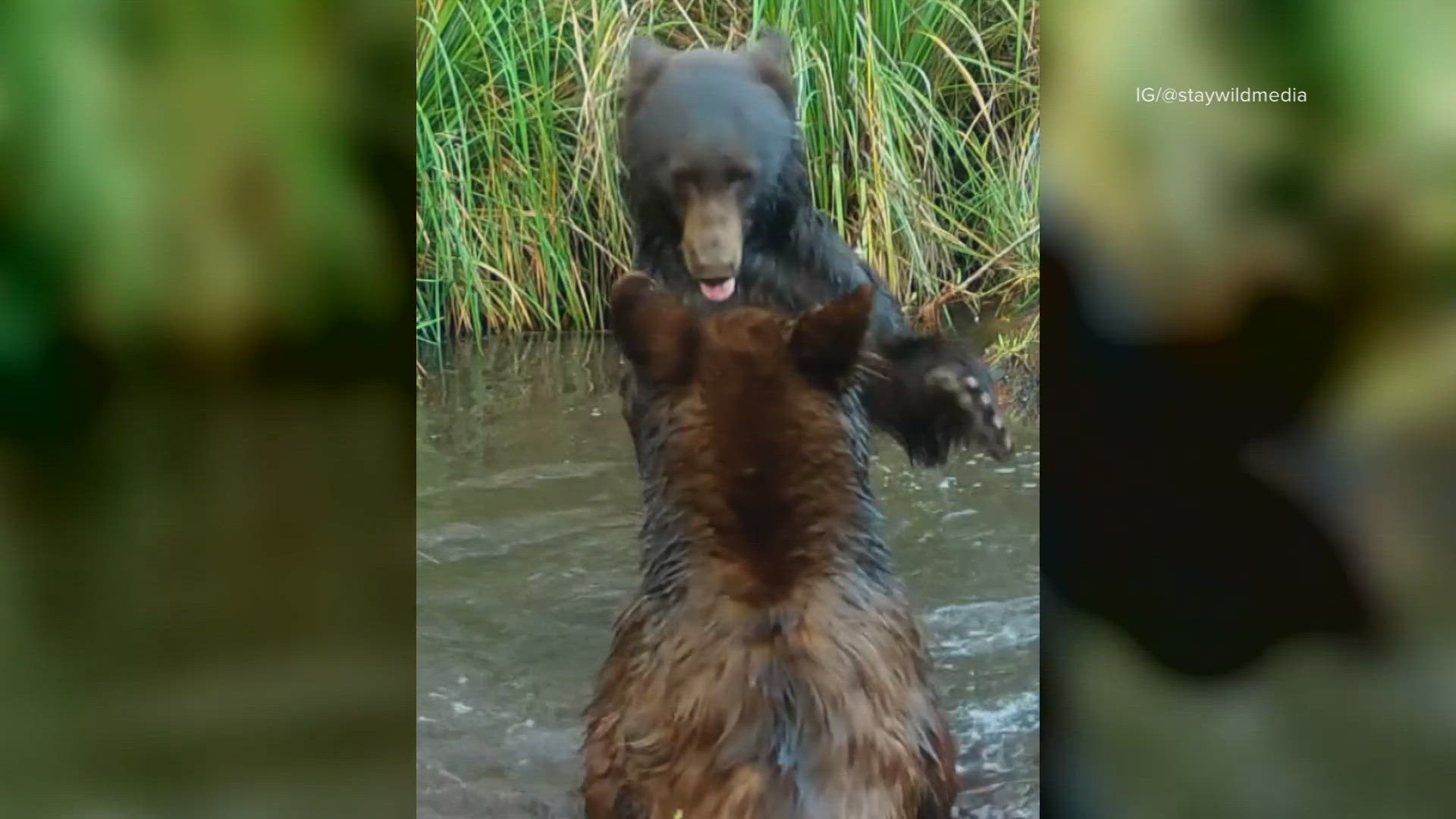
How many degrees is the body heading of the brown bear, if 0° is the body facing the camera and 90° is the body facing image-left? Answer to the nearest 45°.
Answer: approximately 180°

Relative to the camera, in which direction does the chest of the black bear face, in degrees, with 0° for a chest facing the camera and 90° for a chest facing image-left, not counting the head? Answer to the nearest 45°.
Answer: approximately 0°

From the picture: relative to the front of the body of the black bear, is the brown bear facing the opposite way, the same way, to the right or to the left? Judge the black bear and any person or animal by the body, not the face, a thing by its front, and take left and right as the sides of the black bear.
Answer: the opposite way

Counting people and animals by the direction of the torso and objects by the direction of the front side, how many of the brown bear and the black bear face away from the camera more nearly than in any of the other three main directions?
1

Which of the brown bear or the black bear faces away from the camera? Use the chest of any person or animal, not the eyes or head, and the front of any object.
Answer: the brown bear
